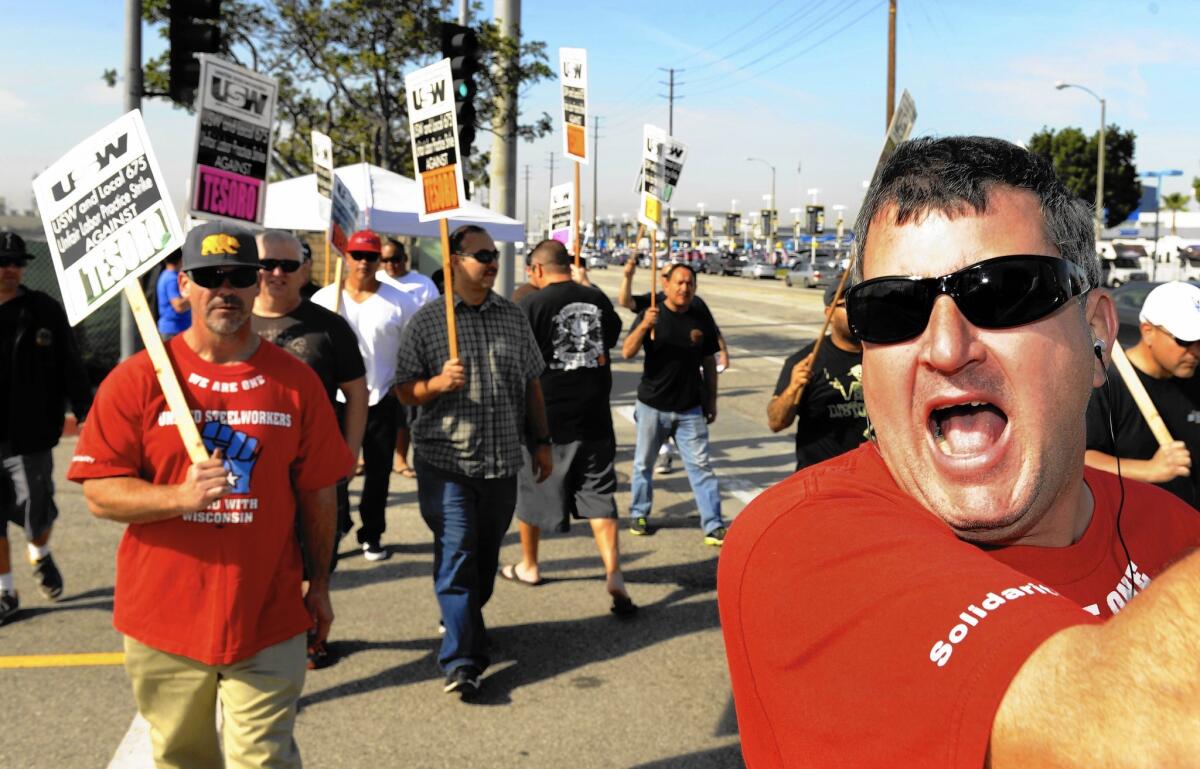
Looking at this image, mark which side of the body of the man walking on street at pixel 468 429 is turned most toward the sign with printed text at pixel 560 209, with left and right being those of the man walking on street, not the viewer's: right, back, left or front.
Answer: back

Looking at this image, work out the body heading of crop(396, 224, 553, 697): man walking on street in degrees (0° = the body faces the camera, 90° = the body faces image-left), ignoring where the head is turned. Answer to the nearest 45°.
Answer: approximately 0°

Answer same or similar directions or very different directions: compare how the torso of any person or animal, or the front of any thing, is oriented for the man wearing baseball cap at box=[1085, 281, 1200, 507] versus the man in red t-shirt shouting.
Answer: same or similar directions

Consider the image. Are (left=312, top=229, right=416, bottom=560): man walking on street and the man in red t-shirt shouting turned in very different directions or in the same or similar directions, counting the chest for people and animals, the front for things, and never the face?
same or similar directions

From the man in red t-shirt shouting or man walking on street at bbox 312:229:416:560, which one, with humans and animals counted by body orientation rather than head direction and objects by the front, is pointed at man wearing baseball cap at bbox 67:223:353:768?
the man walking on street

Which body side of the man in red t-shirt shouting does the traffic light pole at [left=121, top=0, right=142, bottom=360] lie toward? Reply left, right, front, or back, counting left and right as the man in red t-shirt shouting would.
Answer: back

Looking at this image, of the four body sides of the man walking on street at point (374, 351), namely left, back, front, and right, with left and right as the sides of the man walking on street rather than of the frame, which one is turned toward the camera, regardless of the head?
front

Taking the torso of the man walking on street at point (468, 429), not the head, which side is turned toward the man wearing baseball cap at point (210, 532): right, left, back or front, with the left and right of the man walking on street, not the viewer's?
front

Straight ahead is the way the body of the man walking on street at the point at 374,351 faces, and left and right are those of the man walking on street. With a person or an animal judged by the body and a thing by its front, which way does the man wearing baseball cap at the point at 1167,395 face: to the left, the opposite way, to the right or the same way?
the same way

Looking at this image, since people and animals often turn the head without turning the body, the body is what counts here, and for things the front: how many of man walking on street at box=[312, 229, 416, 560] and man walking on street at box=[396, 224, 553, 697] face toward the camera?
2

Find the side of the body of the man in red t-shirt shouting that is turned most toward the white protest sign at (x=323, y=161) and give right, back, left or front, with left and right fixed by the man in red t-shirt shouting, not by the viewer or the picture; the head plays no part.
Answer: back

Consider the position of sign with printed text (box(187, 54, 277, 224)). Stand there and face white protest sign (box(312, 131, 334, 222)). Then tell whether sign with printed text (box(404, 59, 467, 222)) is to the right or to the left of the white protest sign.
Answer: right

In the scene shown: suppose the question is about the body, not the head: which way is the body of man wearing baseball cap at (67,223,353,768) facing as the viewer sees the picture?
toward the camera

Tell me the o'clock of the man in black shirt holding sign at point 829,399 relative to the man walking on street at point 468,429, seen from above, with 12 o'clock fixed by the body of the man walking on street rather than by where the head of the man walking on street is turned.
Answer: The man in black shirt holding sign is roughly at 9 o'clock from the man walking on street.

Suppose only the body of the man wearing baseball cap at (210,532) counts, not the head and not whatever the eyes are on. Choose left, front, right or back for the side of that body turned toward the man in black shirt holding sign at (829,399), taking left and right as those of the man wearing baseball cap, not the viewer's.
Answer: left

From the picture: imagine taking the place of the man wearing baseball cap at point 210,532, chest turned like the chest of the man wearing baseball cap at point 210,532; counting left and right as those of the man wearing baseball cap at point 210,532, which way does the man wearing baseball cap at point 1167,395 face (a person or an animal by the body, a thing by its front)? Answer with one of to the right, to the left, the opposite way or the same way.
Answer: the same way
